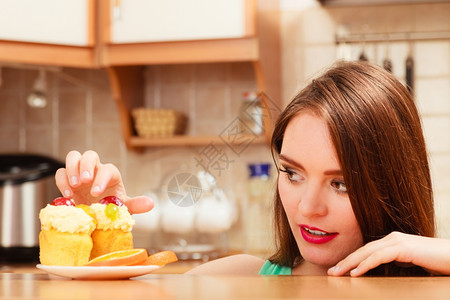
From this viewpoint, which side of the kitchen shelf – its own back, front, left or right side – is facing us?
front

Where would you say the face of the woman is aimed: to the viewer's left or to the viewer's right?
to the viewer's left

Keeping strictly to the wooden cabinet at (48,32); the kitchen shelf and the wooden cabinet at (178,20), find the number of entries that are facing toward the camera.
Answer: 3

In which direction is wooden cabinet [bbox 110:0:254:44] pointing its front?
toward the camera

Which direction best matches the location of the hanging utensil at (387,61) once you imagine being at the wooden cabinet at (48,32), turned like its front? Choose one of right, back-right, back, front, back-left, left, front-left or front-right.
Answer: left

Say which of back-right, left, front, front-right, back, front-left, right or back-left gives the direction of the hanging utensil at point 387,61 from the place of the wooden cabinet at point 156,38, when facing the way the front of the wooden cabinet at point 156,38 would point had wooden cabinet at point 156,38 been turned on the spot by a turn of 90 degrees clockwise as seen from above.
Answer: back

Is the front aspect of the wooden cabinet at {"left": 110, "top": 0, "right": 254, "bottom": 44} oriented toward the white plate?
yes

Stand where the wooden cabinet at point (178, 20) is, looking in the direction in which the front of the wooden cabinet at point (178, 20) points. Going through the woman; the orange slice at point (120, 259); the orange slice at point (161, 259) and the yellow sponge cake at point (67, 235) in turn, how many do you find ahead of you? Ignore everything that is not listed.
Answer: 4

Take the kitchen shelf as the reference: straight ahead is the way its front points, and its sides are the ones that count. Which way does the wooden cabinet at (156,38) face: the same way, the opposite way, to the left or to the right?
the same way

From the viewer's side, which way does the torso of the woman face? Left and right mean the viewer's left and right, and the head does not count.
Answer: facing the viewer and to the left of the viewer

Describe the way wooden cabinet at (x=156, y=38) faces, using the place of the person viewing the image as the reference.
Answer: facing the viewer

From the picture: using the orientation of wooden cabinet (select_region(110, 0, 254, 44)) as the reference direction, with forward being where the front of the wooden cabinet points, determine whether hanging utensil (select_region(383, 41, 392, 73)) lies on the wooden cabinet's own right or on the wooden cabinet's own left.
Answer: on the wooden cabinet's own left

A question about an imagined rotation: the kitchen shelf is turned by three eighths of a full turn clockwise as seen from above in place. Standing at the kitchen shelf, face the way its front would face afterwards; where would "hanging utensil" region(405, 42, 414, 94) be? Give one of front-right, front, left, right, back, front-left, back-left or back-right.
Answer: back-right

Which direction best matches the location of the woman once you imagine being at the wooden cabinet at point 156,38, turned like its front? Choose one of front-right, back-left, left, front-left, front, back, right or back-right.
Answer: front
